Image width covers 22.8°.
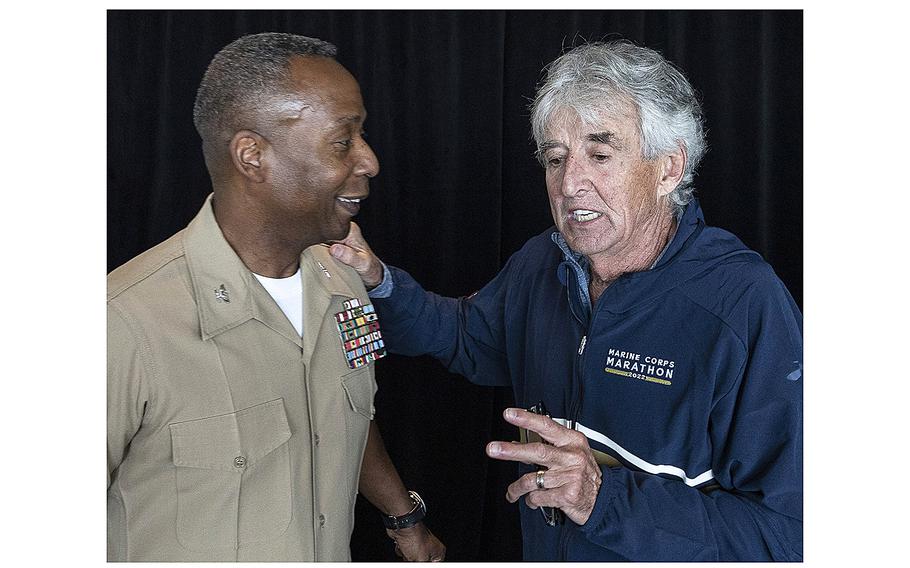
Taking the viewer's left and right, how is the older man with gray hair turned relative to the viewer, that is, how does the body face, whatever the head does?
facing the viewer and to the left of the viewer

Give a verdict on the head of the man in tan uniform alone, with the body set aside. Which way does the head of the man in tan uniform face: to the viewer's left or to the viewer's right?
to the viewer's right

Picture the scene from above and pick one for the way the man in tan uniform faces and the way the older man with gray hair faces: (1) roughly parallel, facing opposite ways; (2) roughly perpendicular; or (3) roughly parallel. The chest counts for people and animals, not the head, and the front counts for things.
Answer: roughly perpendicular

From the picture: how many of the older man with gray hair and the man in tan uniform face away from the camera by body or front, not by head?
0

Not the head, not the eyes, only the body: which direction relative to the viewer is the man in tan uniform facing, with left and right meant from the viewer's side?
facing the viewer and to the right of the viewer

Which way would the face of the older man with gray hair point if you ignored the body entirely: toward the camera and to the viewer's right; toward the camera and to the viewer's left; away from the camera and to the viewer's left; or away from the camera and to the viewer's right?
toward the camera and to the viewer's left
